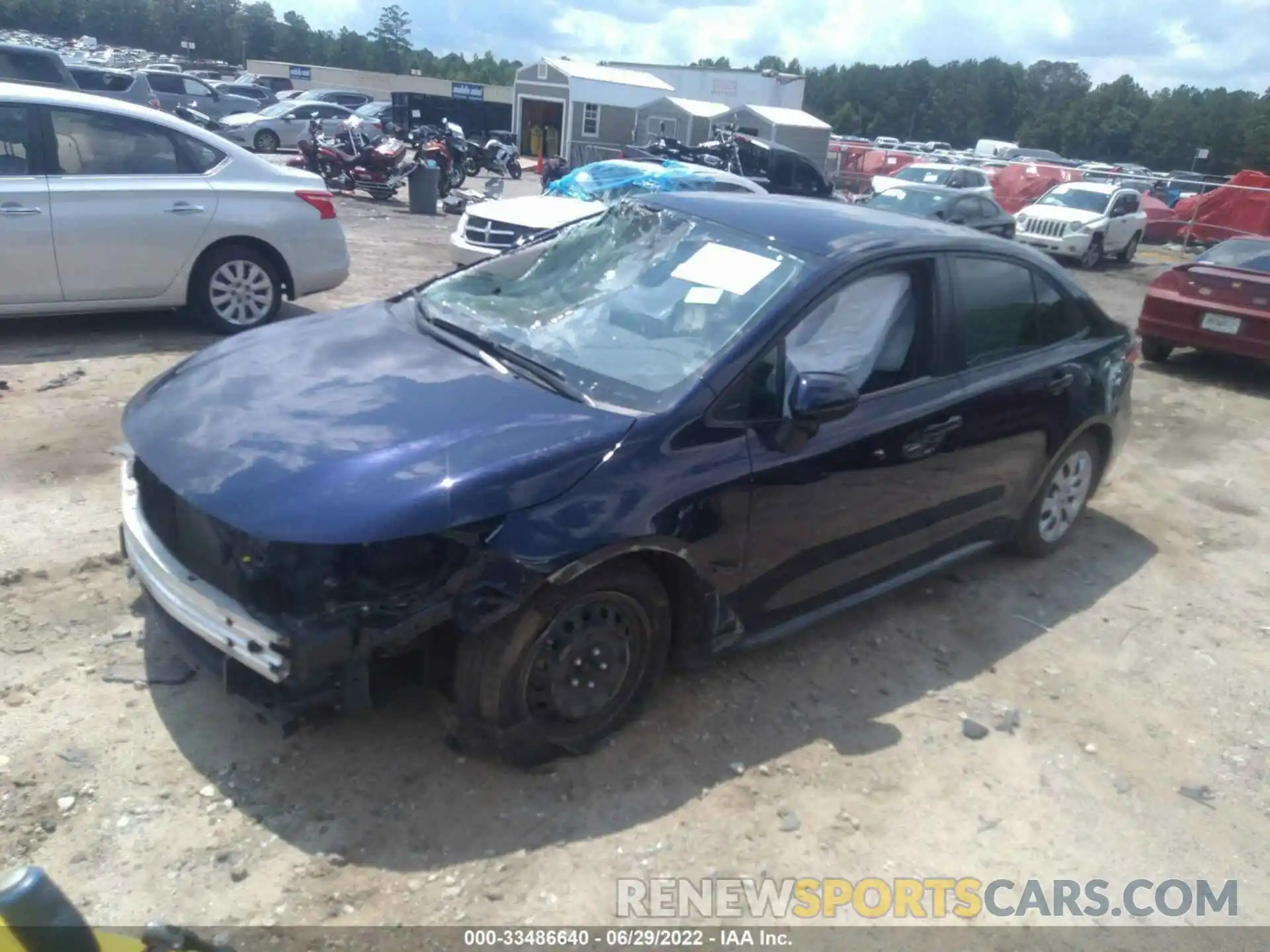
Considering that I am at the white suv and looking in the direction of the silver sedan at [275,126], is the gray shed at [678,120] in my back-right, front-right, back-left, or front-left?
front-right

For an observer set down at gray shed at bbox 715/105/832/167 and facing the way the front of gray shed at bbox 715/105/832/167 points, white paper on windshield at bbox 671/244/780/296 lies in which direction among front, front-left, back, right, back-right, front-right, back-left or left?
front-left

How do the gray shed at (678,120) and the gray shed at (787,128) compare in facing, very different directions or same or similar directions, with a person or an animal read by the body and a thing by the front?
same or similar directions

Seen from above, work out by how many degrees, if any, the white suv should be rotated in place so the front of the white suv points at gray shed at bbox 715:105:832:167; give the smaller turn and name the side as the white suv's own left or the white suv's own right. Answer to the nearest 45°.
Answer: approximately 90° to the white suv's own right

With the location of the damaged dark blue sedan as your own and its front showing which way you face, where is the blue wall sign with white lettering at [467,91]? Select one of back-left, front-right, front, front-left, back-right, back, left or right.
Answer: back-right

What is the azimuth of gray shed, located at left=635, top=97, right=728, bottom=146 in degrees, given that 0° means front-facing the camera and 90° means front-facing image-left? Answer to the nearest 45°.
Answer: approximately 45°

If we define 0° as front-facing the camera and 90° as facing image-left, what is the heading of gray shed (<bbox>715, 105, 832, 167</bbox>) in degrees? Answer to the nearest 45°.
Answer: approximately 45°

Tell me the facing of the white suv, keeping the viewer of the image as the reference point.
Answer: facing the viewer and to the left of the viewer

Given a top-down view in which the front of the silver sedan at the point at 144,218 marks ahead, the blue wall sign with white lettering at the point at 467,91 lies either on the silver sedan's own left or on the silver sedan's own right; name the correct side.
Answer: on the silver sedan's own right

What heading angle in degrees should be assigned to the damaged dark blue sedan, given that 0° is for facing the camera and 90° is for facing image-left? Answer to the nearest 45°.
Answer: approximately 45°

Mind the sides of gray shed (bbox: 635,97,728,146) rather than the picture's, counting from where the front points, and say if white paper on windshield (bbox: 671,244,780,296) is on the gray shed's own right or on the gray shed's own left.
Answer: on the gray shed's own left

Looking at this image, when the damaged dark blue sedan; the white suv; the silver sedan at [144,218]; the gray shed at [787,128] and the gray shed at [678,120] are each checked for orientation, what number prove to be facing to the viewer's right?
0

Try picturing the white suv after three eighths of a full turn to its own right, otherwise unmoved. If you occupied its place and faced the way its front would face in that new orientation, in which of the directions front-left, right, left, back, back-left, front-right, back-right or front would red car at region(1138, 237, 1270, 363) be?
back

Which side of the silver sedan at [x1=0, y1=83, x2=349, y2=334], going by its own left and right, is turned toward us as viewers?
left

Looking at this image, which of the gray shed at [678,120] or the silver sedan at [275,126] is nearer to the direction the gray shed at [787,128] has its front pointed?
the silver sedan

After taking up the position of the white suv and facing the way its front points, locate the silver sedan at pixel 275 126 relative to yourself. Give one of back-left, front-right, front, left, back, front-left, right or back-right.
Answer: front-right
